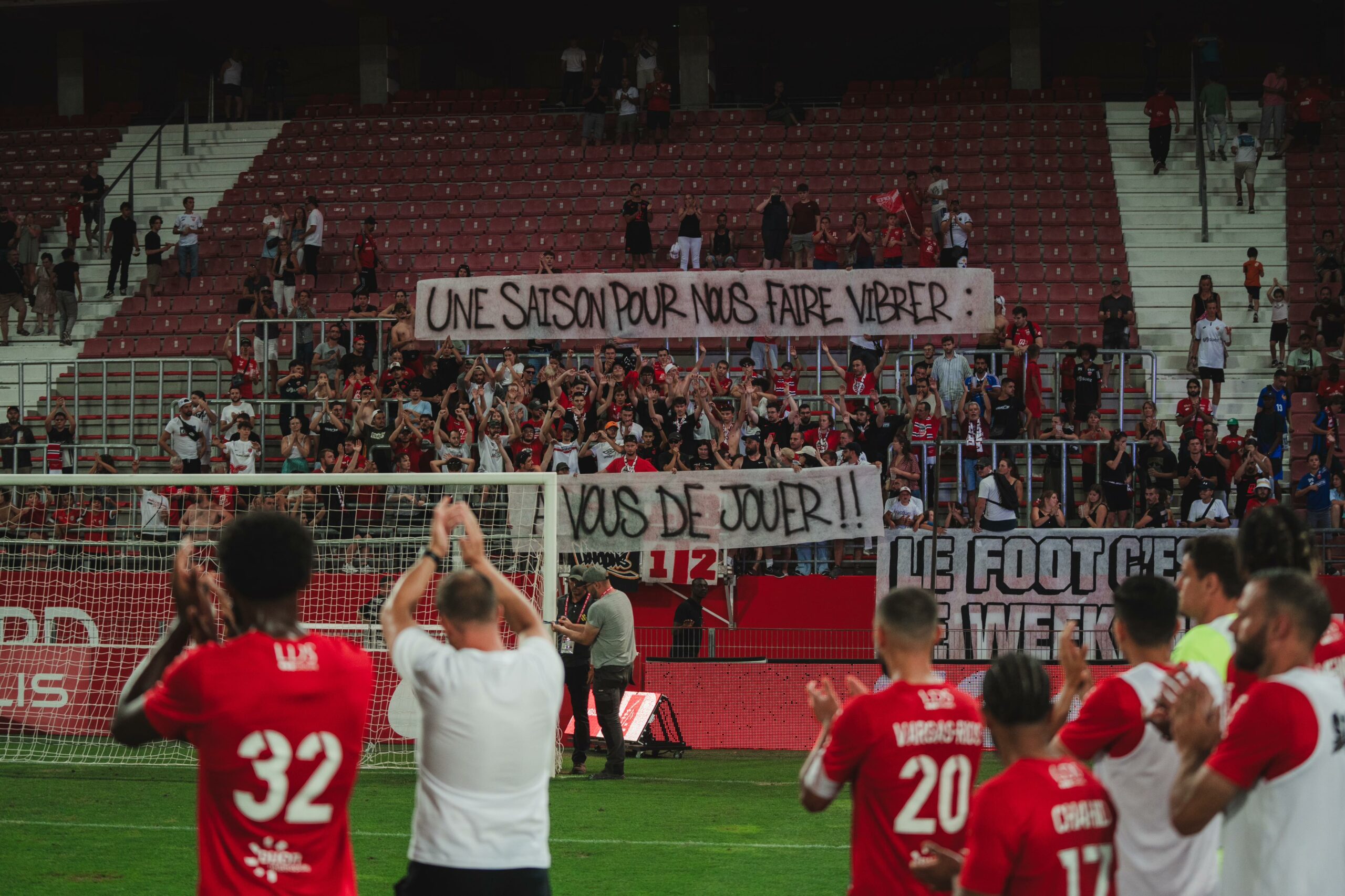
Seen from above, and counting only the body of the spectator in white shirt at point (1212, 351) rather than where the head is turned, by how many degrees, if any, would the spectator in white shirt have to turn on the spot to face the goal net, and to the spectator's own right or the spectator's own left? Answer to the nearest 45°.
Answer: approximately 45° to the spectator's own right

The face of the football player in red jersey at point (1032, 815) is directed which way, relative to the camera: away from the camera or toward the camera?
away from the camera

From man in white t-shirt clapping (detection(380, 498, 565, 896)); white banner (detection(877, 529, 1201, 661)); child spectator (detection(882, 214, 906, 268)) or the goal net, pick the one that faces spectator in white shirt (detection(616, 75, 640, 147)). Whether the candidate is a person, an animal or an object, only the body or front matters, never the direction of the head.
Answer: the man in white t-shirt clapping

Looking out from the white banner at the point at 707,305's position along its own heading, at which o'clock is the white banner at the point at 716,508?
the white banner at the point at 716,508 is roughly at 12 o'clock from the white banner at the point at 707,305.

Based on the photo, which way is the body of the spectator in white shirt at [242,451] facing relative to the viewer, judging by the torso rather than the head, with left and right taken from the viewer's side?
facing the viewer

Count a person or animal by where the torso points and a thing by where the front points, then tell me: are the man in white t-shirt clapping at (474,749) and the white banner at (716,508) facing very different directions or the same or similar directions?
very different directions

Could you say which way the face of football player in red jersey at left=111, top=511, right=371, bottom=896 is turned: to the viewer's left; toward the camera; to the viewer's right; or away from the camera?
away from the camera

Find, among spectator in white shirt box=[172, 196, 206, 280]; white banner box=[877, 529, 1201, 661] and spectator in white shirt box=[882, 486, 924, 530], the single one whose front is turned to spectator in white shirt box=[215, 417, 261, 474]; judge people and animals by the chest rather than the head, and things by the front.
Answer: spectator in white shirt box=[172, 196, 206, 280]

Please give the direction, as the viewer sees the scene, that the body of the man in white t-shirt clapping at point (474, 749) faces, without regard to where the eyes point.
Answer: away from the camera

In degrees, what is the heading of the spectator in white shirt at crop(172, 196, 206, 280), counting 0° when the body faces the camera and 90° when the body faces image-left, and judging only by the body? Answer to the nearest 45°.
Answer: approximately 0°

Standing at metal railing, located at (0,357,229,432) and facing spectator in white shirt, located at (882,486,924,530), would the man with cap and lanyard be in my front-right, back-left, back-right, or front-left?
front-right

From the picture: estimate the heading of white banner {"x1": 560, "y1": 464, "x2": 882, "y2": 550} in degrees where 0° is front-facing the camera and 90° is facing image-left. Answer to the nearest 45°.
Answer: approximately 0°

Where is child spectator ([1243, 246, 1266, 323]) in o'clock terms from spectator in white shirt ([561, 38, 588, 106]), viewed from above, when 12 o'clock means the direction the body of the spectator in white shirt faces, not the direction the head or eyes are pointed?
The child spectator is roughly at 10 o'clock from the spectator in white shirt.

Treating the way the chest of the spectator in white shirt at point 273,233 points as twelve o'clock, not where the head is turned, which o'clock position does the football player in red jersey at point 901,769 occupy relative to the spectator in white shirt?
The football player in red jersey is roughly at 12 o'clock from the spectator in white shirt.

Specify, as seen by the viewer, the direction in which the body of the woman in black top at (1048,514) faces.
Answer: toward the camera

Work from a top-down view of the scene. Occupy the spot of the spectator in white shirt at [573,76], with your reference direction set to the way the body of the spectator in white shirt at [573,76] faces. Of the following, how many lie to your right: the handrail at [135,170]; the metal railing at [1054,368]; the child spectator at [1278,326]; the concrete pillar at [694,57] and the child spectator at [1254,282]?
1

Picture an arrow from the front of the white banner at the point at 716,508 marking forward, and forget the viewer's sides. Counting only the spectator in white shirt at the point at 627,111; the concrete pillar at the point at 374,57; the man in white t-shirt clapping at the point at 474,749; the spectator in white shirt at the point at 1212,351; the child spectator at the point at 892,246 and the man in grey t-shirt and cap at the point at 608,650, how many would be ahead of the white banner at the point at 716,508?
2

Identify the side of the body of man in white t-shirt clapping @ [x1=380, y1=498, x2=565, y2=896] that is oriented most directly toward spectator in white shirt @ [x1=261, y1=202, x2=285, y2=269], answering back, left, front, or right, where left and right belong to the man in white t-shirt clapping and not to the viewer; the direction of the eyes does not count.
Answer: front

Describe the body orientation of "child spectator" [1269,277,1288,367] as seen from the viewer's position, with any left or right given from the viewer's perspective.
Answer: facing the viewer

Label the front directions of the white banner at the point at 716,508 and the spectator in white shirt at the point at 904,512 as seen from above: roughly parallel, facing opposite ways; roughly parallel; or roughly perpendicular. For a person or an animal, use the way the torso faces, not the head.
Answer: roughly parallel

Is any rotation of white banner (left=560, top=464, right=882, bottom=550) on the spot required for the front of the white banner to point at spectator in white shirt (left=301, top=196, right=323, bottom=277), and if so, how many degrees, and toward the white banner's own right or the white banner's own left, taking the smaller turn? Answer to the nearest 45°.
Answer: approximately 135° to the white banner's own right

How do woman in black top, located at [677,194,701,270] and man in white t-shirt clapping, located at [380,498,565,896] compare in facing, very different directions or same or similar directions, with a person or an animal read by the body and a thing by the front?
very different directions

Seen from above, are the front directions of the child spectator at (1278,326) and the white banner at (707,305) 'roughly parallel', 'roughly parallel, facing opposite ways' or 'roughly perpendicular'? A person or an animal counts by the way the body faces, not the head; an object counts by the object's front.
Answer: roughly parallel
